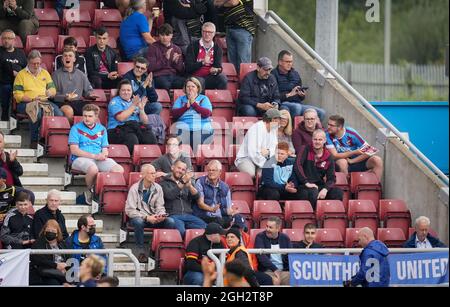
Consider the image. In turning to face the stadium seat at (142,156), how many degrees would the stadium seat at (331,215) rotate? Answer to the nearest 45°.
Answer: approximately 135° to its right

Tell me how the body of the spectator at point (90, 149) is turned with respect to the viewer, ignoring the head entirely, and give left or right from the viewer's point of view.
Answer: facing the viewer and to the right of the viewer

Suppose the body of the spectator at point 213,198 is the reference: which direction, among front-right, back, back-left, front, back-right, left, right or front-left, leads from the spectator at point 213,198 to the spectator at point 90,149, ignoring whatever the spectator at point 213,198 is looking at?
right

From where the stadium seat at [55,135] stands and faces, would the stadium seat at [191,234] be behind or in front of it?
in front

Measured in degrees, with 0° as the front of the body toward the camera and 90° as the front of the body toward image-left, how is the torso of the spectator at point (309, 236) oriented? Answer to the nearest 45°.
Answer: approximately 0°

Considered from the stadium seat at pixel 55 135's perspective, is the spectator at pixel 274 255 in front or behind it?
in front

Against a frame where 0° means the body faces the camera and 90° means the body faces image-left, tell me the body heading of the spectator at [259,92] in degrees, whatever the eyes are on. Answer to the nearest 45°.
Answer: approximately 315°

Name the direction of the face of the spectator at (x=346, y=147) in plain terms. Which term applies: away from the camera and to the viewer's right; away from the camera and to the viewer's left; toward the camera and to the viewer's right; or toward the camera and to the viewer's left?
toward the camera and to the viewer's left
